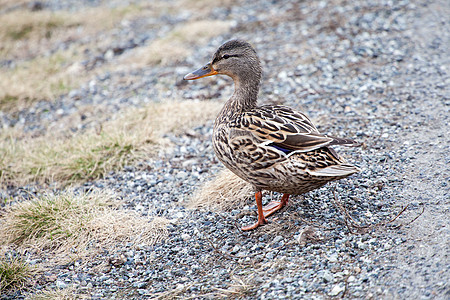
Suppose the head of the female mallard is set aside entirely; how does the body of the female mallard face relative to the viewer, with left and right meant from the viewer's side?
facing to the left of the viewer
